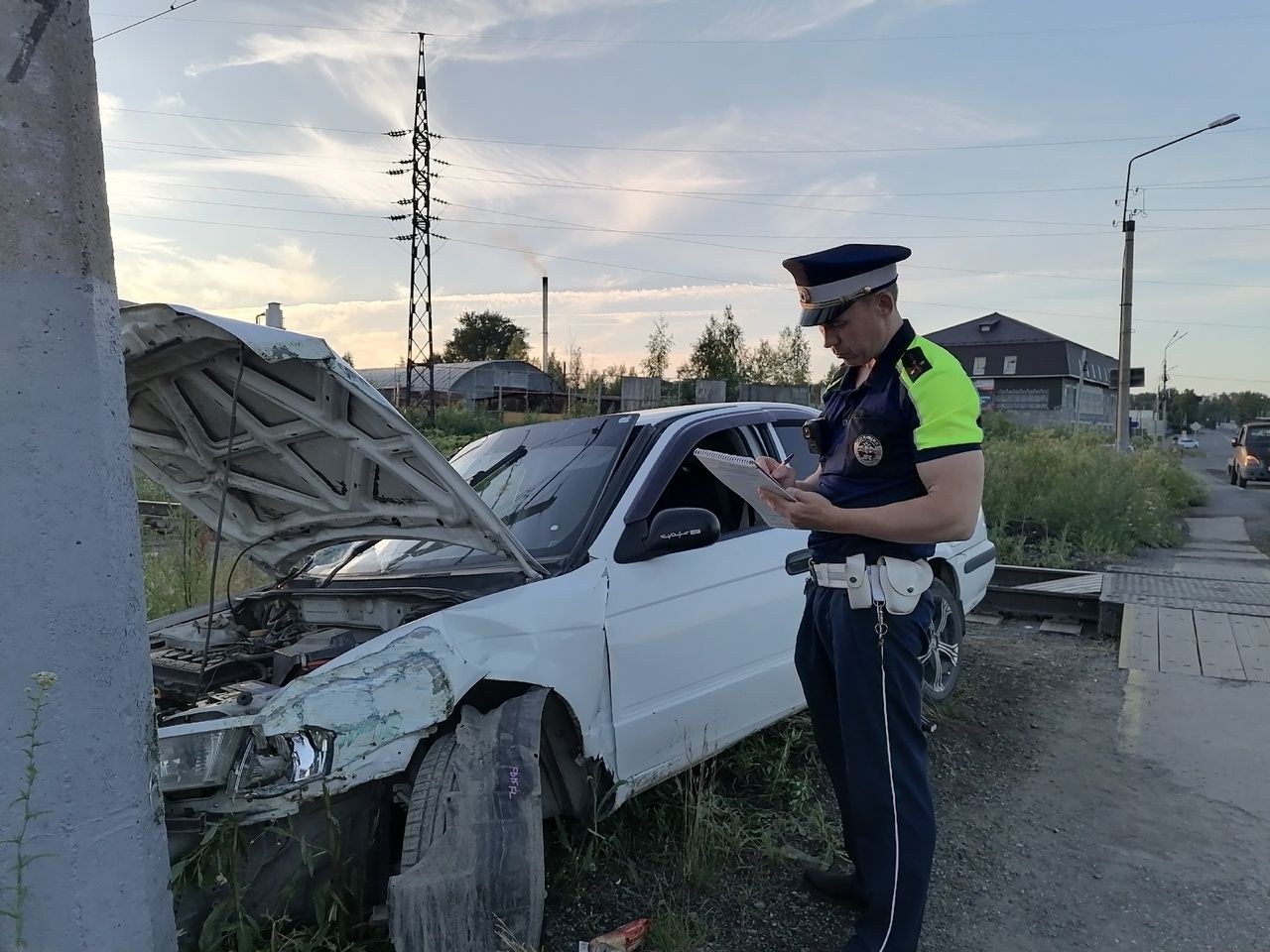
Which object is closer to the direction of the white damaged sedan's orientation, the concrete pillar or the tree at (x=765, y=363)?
the concrete pillar

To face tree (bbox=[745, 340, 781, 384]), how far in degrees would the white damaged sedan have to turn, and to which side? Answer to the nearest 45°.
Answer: approximately 135° to its right

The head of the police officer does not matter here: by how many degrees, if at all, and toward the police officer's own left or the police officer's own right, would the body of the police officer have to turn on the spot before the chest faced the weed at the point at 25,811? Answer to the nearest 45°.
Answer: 0° — they already face it

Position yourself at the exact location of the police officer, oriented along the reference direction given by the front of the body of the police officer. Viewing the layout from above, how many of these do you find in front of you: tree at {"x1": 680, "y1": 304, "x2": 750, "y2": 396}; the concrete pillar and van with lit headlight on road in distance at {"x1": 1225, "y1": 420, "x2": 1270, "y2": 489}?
1

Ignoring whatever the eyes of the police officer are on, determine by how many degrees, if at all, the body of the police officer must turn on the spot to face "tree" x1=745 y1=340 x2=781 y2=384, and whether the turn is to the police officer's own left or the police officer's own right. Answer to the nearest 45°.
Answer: approximately 135° to the police officer's own right

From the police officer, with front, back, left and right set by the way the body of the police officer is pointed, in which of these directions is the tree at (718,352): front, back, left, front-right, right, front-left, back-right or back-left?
back-right

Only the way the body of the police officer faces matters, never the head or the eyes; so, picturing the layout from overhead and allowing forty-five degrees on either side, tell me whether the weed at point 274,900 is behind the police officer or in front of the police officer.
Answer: in front

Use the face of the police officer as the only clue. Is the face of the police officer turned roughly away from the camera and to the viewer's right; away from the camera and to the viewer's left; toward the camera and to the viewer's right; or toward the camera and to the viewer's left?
toward the camera and to the viewer's left

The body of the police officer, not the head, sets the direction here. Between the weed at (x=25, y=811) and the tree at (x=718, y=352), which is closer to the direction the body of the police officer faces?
the weed

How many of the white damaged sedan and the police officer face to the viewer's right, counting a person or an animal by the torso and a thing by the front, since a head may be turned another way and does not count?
0

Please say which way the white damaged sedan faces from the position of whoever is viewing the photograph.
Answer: facing the viewer and to the left of the viewer

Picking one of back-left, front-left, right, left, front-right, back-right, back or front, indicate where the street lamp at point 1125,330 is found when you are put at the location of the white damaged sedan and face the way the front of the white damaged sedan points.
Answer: back

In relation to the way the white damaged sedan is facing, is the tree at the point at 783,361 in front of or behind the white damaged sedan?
behind

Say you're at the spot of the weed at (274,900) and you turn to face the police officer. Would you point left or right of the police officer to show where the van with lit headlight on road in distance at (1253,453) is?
left

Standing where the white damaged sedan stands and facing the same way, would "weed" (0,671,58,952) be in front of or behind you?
in front

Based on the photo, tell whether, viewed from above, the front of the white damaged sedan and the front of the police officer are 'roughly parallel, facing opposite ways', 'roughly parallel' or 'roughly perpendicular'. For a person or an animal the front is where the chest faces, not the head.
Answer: roughly parallel

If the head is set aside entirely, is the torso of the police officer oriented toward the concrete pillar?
yes

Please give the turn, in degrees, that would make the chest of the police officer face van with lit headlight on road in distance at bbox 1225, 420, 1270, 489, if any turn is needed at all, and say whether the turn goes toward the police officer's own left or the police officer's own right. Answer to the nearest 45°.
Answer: approximately 135° to the police officer's own right
